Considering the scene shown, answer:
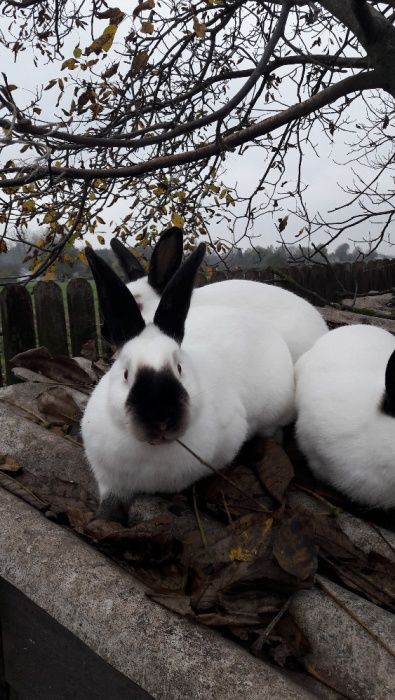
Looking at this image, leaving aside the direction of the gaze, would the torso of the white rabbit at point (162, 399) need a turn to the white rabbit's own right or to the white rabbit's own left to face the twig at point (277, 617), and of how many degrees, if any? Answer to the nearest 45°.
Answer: approximately 90° to the white rabbit's own left

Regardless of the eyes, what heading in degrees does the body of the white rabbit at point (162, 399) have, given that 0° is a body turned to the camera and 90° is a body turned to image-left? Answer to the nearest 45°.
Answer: approximately 45°

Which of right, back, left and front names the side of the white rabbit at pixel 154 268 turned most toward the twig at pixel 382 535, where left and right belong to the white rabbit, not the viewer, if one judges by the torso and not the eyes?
left

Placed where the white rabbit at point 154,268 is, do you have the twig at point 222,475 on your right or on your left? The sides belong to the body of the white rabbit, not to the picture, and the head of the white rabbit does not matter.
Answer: on your left
